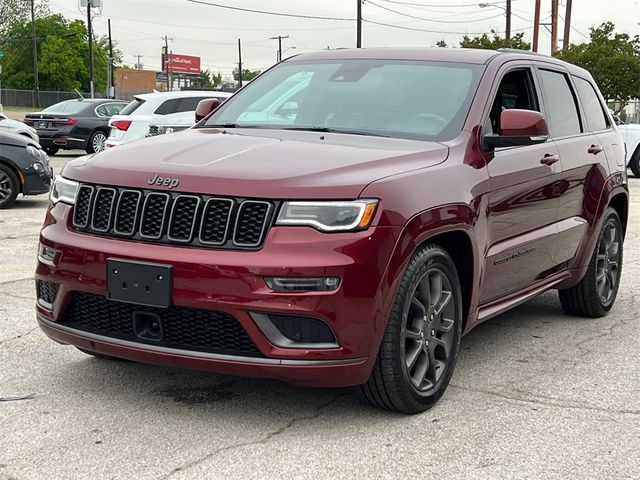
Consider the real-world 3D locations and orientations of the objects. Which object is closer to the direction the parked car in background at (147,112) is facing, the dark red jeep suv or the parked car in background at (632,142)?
the parked car in background

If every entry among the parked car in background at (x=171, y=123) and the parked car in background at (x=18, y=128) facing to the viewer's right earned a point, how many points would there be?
1

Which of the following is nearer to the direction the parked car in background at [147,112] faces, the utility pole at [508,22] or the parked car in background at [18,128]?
the utility pole

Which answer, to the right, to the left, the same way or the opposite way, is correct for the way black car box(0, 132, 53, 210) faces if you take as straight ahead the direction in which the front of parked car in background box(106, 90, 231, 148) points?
to the right

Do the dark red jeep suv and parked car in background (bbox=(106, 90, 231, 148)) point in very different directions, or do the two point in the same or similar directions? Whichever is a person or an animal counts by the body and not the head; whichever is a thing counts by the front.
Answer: very different directions

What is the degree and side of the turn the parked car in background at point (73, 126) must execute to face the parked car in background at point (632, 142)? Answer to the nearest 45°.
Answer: approximately 90° to its right

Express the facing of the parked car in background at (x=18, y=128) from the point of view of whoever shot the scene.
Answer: facing to the right of the viewer

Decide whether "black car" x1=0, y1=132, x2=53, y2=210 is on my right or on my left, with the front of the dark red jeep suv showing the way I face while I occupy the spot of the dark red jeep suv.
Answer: on my right
